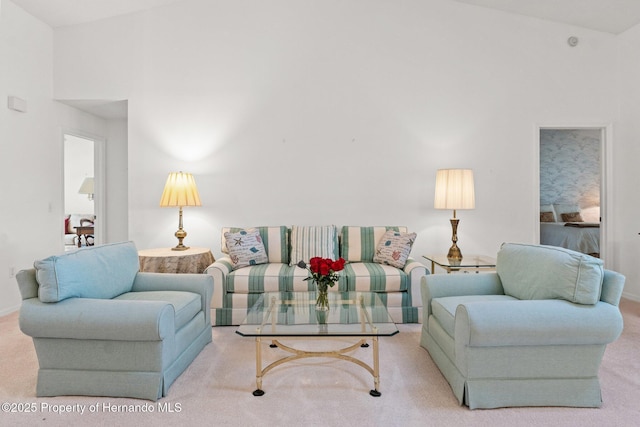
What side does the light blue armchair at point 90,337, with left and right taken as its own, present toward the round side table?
left

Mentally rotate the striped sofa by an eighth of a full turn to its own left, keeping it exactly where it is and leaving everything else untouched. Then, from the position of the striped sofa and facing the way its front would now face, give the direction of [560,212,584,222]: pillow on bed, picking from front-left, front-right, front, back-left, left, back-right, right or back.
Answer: left

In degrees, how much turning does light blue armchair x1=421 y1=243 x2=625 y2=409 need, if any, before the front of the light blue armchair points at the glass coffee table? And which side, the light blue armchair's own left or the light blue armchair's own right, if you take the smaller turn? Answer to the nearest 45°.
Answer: approximately 45° to the light blue armchair's own right

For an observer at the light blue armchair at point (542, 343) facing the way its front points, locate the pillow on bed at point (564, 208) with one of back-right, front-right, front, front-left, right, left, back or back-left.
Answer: back-right

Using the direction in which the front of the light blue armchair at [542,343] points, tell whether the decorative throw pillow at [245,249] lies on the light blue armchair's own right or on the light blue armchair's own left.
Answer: on the light blue armchair's own right

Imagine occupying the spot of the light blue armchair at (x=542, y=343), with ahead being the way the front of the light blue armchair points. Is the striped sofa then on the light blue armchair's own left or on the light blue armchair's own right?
on the light blue armchair's own right

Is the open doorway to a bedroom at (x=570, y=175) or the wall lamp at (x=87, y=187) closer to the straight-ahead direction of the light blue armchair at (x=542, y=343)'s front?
the wall lamp

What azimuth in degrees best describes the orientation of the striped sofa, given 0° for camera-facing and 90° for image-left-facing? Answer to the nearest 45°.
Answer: approximately 0°

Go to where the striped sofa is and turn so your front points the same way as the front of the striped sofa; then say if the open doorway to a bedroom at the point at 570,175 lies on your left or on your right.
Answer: on your left

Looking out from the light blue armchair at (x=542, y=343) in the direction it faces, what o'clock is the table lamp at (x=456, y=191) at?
The table lamp is roughly at 4 o'clock from the light blue armchair.
